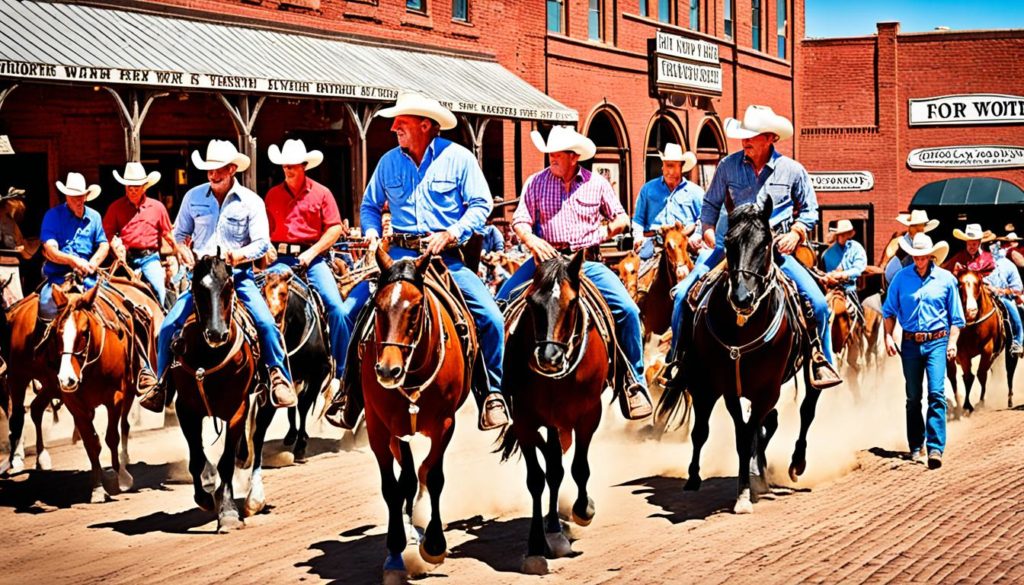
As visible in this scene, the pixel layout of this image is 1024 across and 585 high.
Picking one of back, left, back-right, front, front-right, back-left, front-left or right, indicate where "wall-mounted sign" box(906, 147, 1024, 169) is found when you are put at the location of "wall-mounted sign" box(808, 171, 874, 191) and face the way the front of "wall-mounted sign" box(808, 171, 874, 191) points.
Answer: left

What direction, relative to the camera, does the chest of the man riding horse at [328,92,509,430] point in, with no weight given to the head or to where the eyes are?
toward the camera

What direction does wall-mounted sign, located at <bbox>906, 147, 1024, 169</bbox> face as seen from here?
toward the camera

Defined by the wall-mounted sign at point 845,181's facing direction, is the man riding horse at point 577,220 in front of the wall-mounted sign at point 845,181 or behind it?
in front

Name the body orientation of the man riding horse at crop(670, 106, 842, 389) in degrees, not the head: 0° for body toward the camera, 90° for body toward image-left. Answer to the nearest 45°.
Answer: approximately 0°

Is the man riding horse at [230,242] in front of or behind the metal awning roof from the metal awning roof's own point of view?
in front

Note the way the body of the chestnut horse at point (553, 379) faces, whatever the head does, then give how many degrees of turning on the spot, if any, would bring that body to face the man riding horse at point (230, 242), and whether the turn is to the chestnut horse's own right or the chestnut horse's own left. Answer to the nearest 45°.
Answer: approximately 135° to the chestnut horse's own right

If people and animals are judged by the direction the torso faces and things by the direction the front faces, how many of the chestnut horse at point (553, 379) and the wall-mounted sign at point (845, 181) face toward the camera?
2

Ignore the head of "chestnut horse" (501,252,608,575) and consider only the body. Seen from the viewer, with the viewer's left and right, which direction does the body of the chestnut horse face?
facing the viewer

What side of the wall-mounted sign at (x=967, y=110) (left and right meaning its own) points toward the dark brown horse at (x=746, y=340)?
front

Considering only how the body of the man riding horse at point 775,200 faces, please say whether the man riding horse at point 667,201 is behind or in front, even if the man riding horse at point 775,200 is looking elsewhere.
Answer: behind

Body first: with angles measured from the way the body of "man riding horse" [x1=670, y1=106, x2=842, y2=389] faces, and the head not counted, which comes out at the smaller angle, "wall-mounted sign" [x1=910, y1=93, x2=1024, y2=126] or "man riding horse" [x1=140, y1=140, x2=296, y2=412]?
the man riding horse
